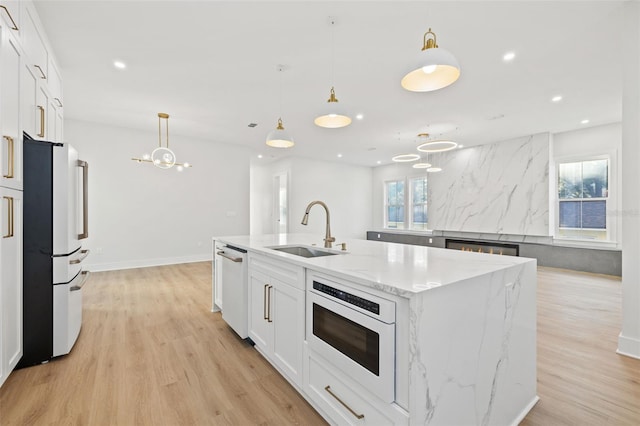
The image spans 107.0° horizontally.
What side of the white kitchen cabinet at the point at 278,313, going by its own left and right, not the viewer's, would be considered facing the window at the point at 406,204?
back

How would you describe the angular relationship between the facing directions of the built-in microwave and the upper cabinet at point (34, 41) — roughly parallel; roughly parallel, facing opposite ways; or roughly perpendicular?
roughly parallel, facing opposite ways

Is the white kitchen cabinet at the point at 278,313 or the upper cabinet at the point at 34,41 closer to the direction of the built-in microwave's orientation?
the upper cabinet

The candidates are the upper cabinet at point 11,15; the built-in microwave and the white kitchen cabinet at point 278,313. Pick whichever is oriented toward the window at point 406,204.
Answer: the upper cabinet

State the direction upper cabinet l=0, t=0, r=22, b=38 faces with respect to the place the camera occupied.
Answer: facing to the right of the viewer

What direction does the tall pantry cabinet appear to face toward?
to the viewer's right

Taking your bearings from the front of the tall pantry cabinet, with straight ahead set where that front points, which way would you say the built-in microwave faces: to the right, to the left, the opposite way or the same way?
the opposite way

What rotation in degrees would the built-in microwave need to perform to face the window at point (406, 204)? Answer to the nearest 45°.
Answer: approximately 135° to its right

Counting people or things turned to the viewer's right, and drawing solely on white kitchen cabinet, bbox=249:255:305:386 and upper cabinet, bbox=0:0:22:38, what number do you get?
1

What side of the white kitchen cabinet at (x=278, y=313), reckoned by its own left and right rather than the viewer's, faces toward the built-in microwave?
left

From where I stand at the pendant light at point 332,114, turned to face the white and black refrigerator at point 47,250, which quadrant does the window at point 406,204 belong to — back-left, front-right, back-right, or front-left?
back-right

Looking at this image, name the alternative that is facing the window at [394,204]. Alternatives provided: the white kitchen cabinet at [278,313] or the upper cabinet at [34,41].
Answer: the upper cabinet

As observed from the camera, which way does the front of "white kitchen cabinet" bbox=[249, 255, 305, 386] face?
facing the viewer and to the left of the viewer
